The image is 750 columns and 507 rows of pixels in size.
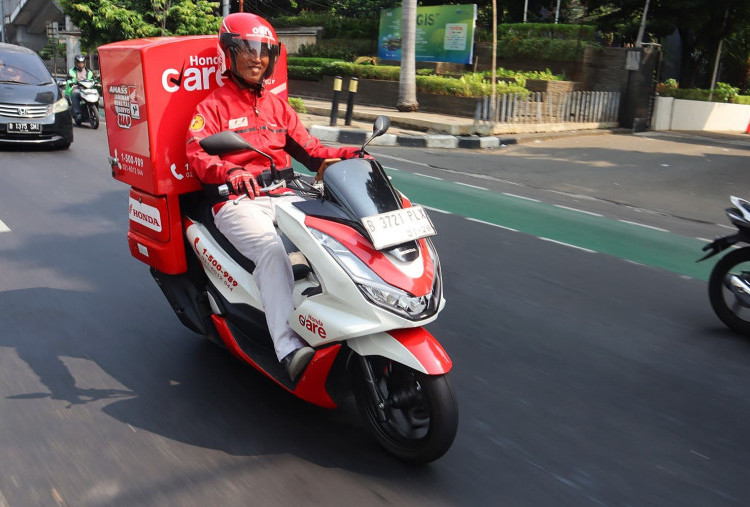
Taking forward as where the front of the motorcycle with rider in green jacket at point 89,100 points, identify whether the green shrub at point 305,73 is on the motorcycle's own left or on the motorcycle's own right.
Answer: on the motorcycle's own left

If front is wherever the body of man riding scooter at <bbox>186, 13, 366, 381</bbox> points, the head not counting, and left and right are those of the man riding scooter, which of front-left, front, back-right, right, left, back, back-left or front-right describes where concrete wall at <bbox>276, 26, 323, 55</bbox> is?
back-left

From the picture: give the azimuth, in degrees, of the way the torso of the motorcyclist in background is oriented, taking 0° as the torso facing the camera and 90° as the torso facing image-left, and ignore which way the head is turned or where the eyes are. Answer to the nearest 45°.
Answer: approximately 315°

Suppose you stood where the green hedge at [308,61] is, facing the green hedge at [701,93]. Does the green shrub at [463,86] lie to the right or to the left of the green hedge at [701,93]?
right

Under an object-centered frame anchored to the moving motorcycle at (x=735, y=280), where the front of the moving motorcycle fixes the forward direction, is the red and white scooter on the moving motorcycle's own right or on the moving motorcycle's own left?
on the moving motorcycle's own right

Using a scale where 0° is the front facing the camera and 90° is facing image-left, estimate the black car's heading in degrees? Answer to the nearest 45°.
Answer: approximately 0°

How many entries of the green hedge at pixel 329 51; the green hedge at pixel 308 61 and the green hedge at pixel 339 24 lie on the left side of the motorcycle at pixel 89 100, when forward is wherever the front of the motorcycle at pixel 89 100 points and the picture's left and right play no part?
3

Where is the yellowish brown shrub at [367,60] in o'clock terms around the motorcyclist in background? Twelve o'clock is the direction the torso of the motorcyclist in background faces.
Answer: The yellowish brown shrub is roughly at 9 o'clock from the motorcyclist in background.

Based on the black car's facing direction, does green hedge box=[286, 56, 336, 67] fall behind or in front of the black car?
behind
